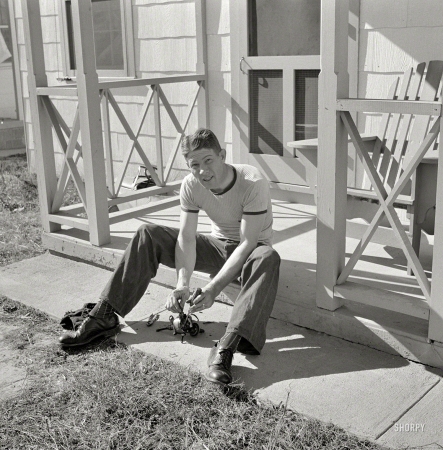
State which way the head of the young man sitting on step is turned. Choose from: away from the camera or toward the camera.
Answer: toward the camera

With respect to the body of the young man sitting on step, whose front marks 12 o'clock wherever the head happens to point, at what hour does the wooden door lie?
The wooden door is roughly at 5 o'clock from the young man sitting on step.

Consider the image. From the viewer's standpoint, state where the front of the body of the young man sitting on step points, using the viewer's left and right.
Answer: facing the viewer and to the left of the viewer
